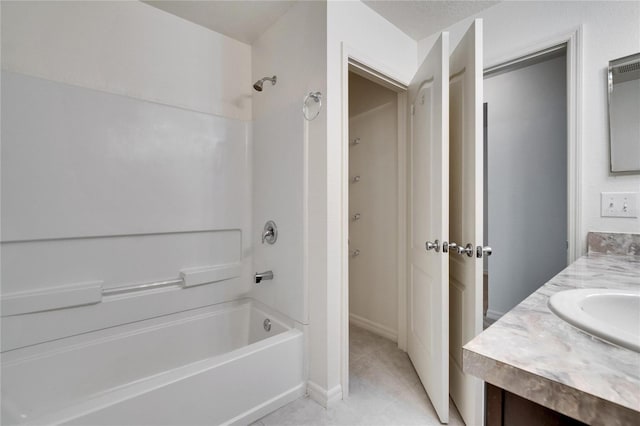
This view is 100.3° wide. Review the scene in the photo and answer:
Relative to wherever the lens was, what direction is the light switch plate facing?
facing the viewer

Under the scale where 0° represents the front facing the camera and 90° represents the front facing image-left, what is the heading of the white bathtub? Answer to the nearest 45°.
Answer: approximately 315°

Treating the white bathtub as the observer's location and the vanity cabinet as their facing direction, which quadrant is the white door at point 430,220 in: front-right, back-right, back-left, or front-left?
front-left

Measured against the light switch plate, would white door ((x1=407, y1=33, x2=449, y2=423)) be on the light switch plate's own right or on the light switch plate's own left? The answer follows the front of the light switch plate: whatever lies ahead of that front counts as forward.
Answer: on the light switch plate's own right

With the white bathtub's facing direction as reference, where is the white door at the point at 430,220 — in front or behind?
in front

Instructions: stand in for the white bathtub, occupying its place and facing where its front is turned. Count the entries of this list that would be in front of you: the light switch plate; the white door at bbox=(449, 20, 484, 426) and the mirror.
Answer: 3

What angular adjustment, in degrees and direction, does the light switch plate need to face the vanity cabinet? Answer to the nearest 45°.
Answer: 0° — it already faces it

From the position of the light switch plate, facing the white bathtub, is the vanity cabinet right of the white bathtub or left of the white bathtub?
left

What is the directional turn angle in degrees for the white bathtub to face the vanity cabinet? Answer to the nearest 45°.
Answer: approximately 45° to its left
